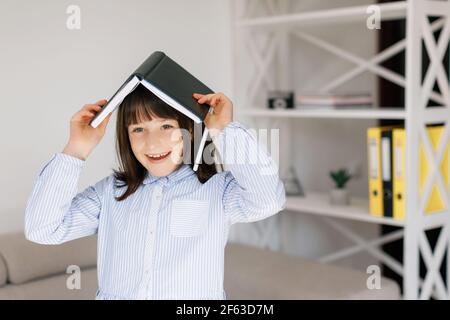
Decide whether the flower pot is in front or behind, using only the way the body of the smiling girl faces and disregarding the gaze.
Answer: behind

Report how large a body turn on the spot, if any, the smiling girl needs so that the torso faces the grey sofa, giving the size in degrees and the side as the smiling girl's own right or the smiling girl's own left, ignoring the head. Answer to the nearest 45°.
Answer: approximately 180°

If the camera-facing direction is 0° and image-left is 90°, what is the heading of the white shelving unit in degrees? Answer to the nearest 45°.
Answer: approximately 45°

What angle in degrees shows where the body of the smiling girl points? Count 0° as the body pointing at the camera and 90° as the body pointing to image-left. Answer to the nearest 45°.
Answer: approximately 0°

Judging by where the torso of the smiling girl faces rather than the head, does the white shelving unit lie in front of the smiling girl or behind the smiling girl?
behind
